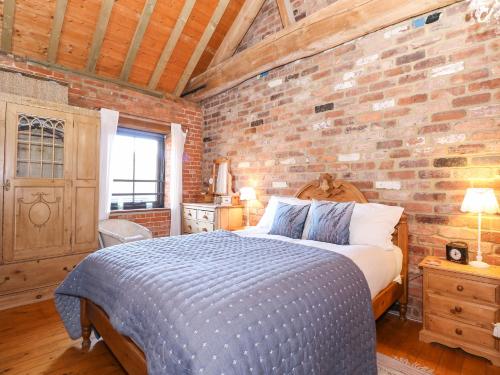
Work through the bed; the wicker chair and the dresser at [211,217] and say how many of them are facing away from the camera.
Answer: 0

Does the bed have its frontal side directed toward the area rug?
no

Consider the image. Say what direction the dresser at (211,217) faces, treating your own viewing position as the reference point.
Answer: facing the viewer and to the left of the viewer

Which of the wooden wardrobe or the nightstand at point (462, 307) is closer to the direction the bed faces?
the wooden wardrobe

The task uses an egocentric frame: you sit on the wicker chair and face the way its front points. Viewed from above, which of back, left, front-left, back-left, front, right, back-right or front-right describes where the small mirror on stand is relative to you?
front-left

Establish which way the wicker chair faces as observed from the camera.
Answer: facing the viewer and to the right of the viewer

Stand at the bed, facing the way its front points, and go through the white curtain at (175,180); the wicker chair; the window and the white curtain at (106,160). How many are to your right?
4

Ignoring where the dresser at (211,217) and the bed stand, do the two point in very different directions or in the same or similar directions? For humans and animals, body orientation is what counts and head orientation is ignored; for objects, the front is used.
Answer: same or similar directions

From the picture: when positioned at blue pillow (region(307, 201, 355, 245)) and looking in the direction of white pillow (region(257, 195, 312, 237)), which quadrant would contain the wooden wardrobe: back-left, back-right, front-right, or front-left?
front-left

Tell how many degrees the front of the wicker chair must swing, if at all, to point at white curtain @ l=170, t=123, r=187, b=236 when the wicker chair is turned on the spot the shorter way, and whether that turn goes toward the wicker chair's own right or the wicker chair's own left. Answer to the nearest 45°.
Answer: approximately 90° to the wicker chair's own left

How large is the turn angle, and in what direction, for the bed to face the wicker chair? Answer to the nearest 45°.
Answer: approximately 90° to its right

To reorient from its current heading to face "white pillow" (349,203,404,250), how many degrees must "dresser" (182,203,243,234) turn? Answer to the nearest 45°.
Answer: approximately 90° to its left

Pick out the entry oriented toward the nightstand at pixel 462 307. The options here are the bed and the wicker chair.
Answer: the wicker chair

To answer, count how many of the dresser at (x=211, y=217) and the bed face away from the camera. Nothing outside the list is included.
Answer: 0

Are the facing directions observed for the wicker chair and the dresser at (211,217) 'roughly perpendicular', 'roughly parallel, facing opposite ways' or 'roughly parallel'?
roughly perpendicular

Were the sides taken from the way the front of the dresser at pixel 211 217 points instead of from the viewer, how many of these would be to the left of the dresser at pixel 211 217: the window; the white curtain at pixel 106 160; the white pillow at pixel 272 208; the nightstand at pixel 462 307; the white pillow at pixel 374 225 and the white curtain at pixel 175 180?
3

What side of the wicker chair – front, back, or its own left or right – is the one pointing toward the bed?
front

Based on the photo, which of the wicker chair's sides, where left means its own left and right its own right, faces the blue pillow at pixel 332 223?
front
